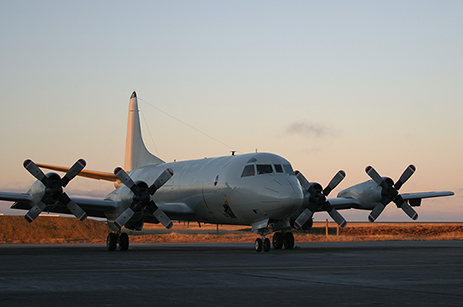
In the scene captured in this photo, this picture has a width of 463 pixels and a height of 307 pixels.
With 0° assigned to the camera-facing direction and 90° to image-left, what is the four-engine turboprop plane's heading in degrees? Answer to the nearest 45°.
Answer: approximately 315°
